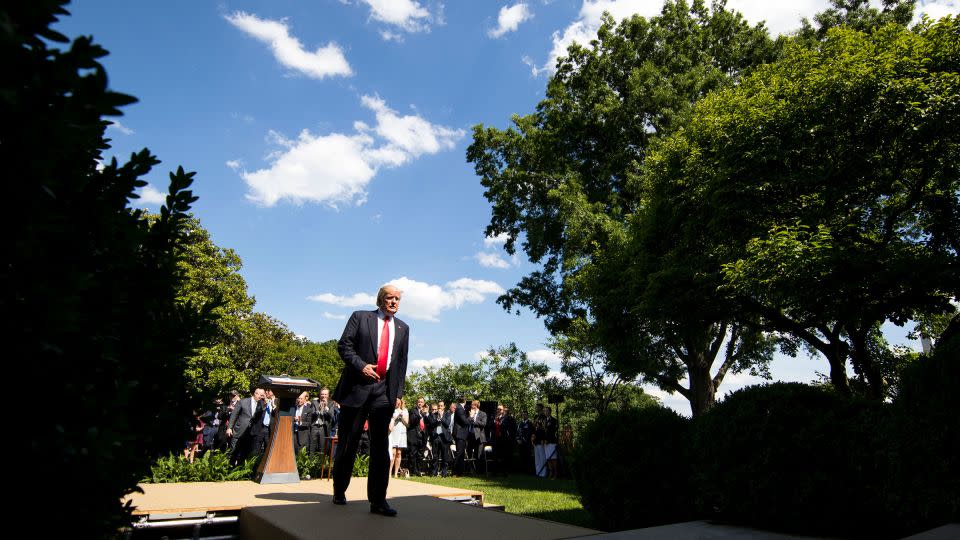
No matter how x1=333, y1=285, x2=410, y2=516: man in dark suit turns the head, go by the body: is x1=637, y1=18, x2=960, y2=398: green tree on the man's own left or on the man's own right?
on the man's own left

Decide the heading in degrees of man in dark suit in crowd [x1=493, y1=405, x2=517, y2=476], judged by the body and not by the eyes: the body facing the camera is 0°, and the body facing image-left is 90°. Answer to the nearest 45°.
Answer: approximately 45°

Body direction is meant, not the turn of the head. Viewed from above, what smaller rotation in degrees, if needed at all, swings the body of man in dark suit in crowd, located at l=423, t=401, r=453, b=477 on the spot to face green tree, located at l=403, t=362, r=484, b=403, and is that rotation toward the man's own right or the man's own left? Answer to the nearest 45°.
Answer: approximately 180°

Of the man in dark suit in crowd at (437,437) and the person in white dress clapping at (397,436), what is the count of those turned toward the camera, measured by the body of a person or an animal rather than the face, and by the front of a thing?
2

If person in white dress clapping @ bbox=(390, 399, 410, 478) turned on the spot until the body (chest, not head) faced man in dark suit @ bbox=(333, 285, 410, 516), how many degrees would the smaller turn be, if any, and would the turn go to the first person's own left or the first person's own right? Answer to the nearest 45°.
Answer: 0° — they already face them

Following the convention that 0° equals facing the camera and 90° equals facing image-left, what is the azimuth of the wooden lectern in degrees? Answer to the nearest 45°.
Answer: approximately 180°

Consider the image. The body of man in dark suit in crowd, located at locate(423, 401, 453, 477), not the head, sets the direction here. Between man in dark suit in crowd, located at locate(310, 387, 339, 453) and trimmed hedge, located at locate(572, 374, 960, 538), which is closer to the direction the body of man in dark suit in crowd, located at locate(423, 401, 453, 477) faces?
the trimmed hedge

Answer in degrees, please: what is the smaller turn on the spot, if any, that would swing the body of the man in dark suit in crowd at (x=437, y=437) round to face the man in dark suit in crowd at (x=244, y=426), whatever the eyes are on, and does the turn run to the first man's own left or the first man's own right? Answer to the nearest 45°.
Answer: approximately 45° to the first man's own right

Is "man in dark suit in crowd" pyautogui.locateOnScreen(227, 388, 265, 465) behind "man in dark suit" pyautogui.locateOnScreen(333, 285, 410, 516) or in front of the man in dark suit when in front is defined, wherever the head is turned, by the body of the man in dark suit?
behind

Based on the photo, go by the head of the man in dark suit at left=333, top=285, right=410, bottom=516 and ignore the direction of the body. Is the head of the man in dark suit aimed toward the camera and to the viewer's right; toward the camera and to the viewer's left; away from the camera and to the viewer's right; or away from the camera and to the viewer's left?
toward the camera and to the viewer's right
